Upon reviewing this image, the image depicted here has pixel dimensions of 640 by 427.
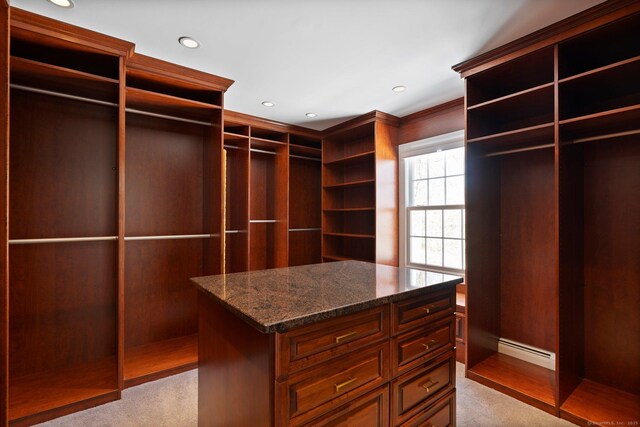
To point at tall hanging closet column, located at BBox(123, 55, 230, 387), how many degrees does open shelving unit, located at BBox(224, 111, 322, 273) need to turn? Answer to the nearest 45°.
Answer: approximately 90° to its right

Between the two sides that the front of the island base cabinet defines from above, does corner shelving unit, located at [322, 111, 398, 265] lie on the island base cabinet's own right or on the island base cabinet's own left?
on the island base cabinet's own left

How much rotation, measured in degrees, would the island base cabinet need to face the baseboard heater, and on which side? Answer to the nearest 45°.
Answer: approximately 90° to its left

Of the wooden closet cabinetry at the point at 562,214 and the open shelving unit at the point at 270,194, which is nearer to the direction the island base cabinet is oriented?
the wooden closet cabinetry

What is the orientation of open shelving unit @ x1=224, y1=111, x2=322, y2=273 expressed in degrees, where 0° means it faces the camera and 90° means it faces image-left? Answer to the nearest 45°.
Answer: approximately 315°

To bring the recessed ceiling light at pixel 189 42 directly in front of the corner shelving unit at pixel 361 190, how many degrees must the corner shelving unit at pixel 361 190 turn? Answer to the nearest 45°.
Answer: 0° — it already faces it
